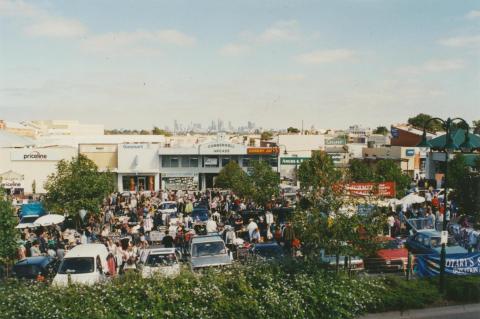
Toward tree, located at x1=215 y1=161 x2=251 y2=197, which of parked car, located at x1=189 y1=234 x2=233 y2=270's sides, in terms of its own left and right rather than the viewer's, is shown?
back

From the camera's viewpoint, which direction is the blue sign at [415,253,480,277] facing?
toward the camera

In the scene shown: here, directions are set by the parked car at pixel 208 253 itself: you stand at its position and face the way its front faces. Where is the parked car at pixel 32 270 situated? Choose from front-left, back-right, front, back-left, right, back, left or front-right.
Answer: right

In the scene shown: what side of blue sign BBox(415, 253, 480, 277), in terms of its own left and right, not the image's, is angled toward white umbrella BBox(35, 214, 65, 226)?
right

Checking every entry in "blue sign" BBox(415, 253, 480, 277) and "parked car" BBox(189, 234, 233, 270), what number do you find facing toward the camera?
2

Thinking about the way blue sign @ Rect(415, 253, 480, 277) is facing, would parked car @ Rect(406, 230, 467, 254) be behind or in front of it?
behind

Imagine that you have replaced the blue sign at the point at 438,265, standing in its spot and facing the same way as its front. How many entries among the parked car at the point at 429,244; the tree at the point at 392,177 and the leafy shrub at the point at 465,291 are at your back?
2

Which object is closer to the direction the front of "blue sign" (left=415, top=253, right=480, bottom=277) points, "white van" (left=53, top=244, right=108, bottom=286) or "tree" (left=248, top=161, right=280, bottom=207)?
the white van

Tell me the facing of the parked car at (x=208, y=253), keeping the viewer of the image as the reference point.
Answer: facing the viewer

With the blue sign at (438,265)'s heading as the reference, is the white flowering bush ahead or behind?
ahead

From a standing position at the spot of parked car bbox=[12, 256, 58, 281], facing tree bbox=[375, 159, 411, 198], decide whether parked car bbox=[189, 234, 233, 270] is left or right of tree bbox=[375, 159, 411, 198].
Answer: right

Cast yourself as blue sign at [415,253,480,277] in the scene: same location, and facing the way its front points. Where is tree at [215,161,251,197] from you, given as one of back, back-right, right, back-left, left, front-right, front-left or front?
back-right

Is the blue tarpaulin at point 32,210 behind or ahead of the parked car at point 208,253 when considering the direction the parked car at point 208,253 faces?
behind

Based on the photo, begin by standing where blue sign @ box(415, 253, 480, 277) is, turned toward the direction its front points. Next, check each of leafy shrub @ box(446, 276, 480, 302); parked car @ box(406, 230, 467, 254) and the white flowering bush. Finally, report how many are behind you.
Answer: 1

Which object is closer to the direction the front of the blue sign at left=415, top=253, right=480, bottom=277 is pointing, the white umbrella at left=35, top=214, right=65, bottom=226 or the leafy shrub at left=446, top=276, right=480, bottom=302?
the leafy shrub
